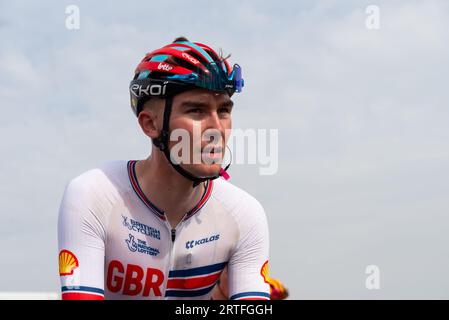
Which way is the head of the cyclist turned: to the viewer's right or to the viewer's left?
to the viewer's right

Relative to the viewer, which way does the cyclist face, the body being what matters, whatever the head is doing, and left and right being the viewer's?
facing the viewer and to the right of the viewer
